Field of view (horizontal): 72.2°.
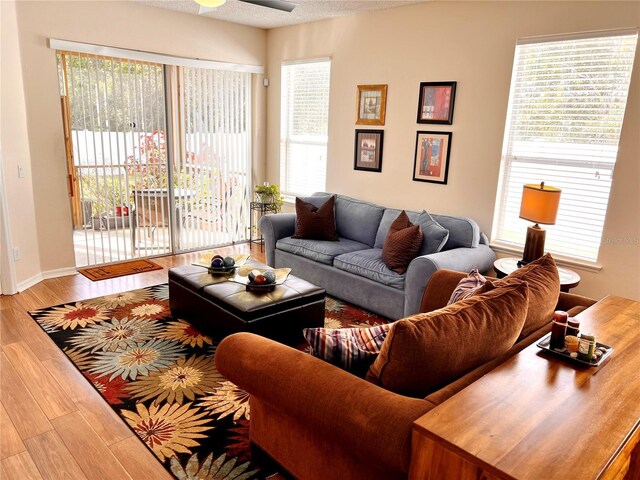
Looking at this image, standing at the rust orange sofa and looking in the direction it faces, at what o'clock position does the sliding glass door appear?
The sliding glass door is roughly at 12 o'clock from the rust orange sofa.

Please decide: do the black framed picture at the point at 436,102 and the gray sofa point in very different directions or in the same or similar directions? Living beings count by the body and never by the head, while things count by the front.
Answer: same or similar directions

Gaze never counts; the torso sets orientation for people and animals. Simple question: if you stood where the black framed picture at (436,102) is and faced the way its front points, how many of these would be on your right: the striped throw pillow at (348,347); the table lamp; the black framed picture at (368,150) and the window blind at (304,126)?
2

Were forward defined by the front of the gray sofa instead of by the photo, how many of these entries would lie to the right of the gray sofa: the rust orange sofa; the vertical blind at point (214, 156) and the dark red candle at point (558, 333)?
1

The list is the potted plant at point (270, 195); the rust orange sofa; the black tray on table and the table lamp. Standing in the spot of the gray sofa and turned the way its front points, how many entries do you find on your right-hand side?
1

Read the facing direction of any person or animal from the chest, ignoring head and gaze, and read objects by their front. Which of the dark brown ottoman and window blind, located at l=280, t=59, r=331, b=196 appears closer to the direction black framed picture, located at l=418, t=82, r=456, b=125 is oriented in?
the dark brown ottoman

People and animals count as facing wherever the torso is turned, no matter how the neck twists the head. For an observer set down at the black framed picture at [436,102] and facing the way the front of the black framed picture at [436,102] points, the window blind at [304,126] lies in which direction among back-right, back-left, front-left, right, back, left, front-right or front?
right

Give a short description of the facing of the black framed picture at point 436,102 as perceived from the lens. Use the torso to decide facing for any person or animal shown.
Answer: facing the viewer and to the left of the viewer

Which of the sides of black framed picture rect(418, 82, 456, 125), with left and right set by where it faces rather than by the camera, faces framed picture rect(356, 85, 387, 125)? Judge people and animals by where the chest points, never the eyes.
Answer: right

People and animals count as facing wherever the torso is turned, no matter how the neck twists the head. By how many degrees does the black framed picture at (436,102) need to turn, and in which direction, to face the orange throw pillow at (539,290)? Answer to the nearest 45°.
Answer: approximately 45° to its left

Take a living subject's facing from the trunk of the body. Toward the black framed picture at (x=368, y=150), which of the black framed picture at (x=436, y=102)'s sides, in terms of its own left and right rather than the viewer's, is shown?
right

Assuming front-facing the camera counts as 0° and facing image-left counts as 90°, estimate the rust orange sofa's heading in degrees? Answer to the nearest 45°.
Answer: approximately 135°

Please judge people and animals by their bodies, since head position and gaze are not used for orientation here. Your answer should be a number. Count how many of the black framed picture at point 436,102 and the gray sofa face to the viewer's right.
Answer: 0

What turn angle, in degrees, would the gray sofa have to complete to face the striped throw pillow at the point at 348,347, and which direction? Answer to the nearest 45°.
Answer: approximately 45° to its left

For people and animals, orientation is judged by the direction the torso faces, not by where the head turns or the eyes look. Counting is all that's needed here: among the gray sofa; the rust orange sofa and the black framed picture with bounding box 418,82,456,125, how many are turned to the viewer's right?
0
